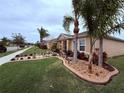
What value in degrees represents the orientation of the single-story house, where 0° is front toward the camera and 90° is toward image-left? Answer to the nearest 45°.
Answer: approximately 45°

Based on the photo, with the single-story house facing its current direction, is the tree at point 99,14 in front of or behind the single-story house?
in front
